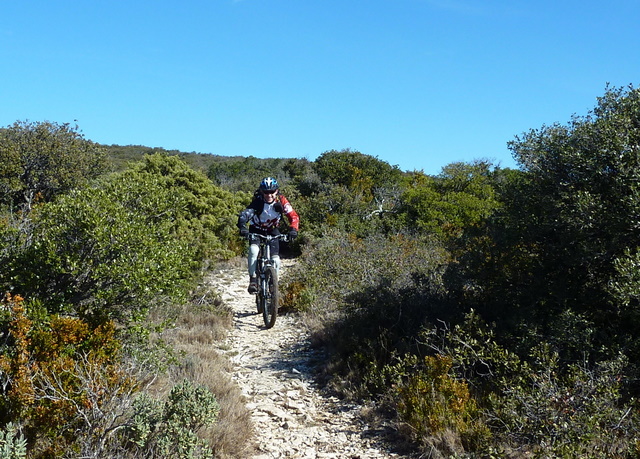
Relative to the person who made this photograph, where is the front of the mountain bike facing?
facing the viewer

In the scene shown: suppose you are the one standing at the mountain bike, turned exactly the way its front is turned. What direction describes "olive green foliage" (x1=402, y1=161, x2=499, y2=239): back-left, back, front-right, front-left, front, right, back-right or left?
back-left

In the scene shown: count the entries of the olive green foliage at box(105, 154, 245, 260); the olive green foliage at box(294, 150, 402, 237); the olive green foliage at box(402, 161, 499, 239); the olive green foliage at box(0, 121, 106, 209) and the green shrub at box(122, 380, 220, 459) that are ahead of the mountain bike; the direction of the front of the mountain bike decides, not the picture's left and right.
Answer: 1

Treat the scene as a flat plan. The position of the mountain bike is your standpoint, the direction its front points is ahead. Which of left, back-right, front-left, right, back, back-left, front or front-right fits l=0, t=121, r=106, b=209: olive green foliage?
back-right

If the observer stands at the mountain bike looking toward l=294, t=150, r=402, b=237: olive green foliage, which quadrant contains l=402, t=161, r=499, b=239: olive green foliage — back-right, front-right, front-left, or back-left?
front-right

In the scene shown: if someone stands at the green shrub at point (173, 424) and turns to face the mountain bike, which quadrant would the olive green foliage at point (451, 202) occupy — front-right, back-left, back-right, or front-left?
front-right

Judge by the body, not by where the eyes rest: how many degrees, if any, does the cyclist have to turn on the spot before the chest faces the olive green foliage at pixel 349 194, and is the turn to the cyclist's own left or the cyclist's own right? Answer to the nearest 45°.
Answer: approximately 180°

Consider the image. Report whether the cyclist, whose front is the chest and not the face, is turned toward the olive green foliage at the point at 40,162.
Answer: no

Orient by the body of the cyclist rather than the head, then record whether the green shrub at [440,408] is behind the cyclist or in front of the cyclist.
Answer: in front

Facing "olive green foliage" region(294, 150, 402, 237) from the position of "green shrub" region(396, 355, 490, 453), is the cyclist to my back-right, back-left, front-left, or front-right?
front-left

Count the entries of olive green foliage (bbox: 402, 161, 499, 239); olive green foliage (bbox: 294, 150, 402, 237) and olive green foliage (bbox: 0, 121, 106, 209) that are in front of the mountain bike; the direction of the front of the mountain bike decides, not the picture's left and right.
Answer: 0

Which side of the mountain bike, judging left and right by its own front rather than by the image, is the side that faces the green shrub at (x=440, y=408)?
front

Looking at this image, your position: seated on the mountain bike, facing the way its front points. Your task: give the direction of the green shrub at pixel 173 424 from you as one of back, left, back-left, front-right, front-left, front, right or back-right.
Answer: front

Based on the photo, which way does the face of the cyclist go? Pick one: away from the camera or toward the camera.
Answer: toward the camera

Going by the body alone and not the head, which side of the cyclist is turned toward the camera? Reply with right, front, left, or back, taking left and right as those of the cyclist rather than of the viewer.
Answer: front
